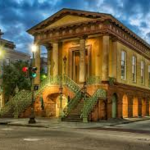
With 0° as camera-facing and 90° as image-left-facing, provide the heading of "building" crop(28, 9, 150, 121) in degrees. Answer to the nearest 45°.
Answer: approximately 45°

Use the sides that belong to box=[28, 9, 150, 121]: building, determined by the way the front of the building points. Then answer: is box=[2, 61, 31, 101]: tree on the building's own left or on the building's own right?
on the building's own right
